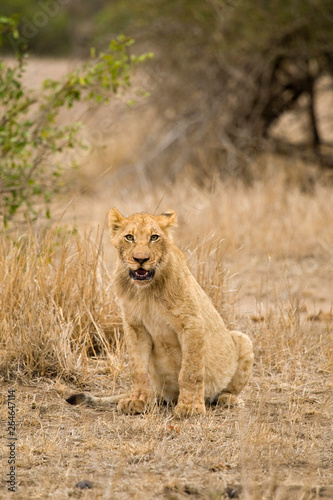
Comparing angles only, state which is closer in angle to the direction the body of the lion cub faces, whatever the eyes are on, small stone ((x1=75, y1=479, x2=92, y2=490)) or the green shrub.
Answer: the small stone

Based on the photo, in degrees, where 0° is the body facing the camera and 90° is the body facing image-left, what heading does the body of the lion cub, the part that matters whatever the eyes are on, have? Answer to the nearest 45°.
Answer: approximately 45°

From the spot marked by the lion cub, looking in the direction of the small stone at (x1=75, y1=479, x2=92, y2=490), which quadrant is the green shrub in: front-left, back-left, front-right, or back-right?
back-right
